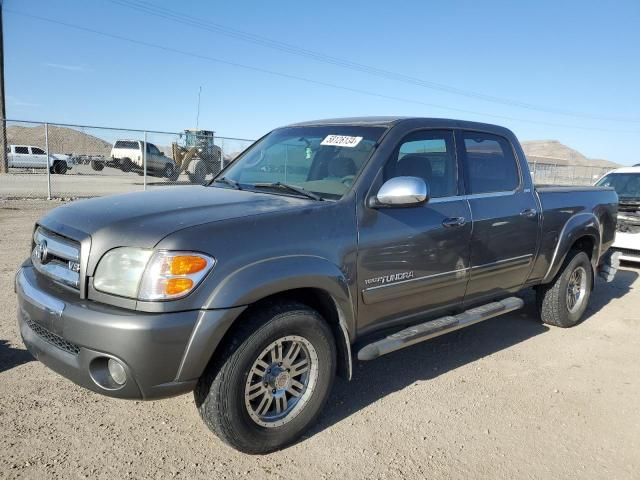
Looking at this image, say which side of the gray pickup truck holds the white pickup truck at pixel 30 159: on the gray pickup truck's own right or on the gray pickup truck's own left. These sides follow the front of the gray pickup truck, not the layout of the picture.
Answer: on the gray pickup truck's own right

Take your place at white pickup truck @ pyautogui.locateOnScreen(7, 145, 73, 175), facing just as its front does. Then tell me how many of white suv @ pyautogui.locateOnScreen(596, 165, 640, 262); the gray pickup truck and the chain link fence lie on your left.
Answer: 0

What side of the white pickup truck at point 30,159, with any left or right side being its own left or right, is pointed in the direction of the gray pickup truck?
right

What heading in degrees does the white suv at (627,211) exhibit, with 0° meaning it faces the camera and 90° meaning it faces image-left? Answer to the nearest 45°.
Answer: approximately 45°

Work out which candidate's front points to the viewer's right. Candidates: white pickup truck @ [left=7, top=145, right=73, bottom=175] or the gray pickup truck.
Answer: the white pickup truck

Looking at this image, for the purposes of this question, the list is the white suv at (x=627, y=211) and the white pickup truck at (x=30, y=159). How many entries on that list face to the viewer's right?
1

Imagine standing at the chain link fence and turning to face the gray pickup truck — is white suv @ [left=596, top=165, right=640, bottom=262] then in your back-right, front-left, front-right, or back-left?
front-left

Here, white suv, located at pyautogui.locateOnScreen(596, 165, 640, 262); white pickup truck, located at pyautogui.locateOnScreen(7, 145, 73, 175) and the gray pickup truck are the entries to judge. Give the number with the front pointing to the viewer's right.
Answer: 1

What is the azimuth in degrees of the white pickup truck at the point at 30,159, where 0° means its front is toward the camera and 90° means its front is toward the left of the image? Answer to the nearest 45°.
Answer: approximately 270°

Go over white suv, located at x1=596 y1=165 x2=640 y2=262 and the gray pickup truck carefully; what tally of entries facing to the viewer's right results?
0

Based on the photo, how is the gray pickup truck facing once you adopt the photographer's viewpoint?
facing the viewer and to the left of the viewer

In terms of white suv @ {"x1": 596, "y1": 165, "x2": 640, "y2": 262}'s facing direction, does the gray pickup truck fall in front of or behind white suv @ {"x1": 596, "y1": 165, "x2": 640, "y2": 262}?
in front

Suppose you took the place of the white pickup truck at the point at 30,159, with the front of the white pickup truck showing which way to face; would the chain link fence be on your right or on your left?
on your right
